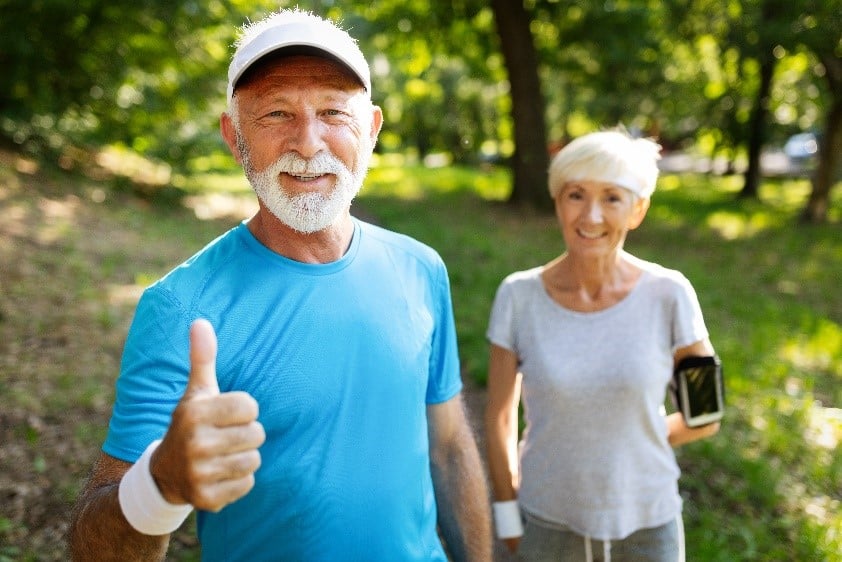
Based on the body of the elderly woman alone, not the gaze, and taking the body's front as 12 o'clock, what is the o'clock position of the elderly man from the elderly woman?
The elderly man is roughly at 1 o'clock from the elderly woman.

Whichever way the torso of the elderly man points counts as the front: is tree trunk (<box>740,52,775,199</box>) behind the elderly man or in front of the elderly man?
behind

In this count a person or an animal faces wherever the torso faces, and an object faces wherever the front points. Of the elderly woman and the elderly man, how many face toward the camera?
2

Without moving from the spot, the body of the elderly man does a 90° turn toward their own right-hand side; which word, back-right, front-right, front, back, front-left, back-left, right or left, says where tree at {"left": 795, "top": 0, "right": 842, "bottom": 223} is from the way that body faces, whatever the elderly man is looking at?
back-right

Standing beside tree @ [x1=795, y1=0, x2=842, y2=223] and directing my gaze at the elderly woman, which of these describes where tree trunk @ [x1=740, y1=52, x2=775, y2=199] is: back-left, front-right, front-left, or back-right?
back-right

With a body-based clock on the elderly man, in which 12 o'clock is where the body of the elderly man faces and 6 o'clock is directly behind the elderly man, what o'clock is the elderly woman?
The elderly woman is roughly at 8 o'clock from the elderly man.

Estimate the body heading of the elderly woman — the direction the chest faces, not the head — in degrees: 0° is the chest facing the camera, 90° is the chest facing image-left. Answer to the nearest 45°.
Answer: approximately 0°

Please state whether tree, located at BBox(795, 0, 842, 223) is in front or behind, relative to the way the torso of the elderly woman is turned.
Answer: behind

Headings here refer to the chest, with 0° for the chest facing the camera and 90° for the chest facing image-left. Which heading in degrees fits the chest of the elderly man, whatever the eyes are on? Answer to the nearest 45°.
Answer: approximately 0°
